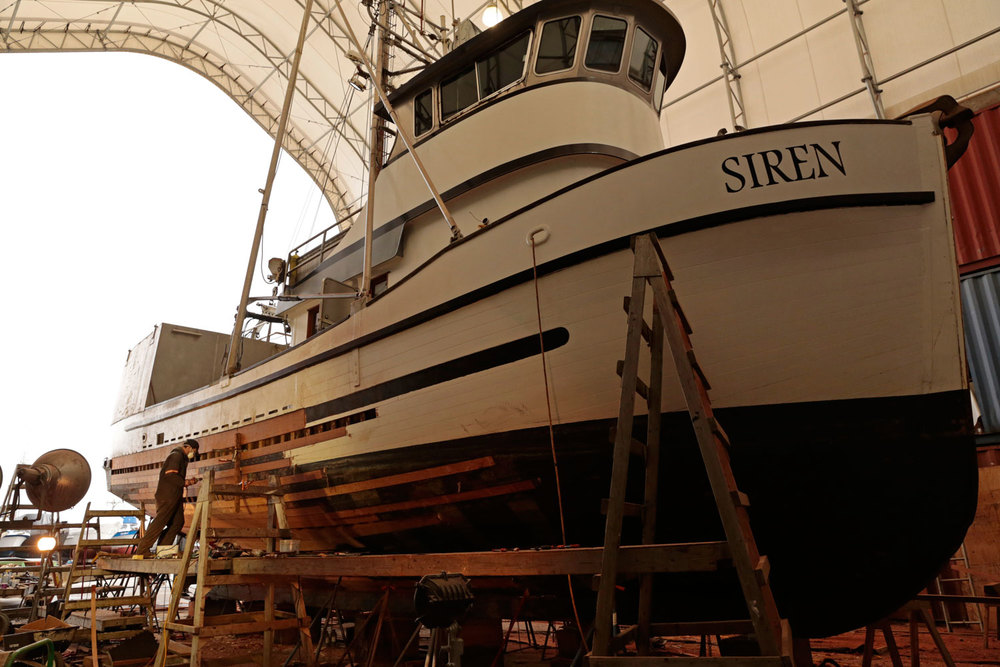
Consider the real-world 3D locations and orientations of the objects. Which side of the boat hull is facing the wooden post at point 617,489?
right

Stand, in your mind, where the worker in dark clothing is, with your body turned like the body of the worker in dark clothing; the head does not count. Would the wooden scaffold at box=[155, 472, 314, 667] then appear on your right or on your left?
on your right

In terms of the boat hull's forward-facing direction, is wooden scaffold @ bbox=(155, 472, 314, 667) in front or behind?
behind

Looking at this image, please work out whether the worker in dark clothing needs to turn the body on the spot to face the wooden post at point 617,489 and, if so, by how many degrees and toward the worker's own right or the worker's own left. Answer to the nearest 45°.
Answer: approximately 90° to the worker's own right

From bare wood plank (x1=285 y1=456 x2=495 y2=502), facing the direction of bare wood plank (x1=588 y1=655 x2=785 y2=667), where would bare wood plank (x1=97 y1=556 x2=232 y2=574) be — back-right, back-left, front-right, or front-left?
back-right

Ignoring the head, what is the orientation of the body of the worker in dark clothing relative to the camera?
to the viewer's right
